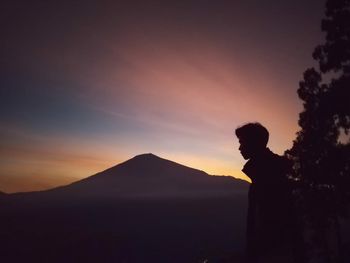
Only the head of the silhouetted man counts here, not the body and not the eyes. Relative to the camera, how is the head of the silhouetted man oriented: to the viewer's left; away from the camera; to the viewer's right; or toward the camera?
to the viewer's left

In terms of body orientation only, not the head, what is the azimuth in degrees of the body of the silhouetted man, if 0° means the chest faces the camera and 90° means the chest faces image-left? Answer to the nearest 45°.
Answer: approximately 90°

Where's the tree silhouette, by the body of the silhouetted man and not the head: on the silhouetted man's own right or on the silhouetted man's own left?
on the silhouetted man's own right
